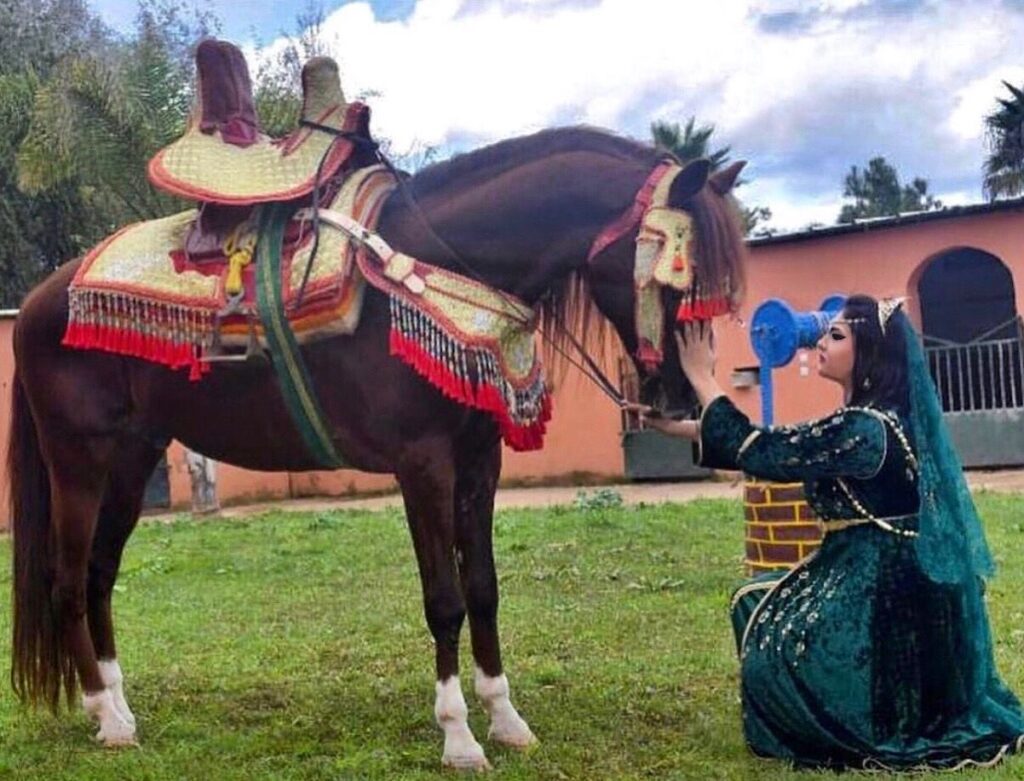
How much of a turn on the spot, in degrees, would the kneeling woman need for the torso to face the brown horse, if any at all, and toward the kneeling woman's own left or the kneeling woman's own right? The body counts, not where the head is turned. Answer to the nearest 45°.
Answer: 0° — they already face it

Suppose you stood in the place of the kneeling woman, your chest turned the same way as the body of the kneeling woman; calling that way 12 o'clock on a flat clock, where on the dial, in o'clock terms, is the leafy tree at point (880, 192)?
The leafy tree is roughly at 3 o'clock from the kneeling woman.

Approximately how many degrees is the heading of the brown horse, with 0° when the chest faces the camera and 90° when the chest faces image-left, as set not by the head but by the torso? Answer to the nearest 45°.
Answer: approximately 270°

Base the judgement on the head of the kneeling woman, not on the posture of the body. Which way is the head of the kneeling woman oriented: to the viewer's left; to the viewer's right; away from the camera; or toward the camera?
to the viewer's left

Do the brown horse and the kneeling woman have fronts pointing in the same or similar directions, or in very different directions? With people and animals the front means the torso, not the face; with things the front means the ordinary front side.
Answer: very different directions

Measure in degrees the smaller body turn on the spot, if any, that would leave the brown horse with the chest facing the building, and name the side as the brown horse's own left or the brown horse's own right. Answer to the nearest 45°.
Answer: approximately 45° to the brown horse's own left

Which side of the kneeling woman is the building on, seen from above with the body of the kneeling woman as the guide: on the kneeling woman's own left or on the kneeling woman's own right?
on the kneeling woman's own right

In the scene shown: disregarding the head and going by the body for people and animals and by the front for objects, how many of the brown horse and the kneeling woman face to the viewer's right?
1

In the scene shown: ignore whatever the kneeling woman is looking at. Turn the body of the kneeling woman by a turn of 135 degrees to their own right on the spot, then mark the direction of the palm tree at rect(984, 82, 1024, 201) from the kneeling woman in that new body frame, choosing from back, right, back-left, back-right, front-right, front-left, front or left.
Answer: front-left

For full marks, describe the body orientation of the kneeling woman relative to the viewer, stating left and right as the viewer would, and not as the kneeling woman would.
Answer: facing to the left of the viewer

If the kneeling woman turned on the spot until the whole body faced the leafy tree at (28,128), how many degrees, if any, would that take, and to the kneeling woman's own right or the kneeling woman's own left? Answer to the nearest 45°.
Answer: approximately 45° to the kneeling woman's own right
